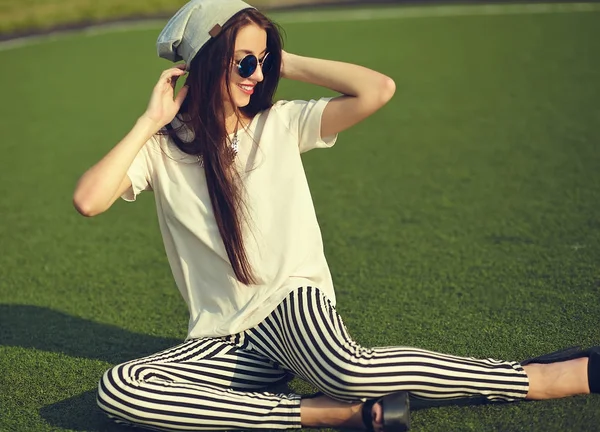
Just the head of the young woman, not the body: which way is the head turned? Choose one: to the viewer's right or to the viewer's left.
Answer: to the viewer's right

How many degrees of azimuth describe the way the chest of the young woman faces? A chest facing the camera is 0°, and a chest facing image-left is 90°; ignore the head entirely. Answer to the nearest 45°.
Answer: approximately 0°
